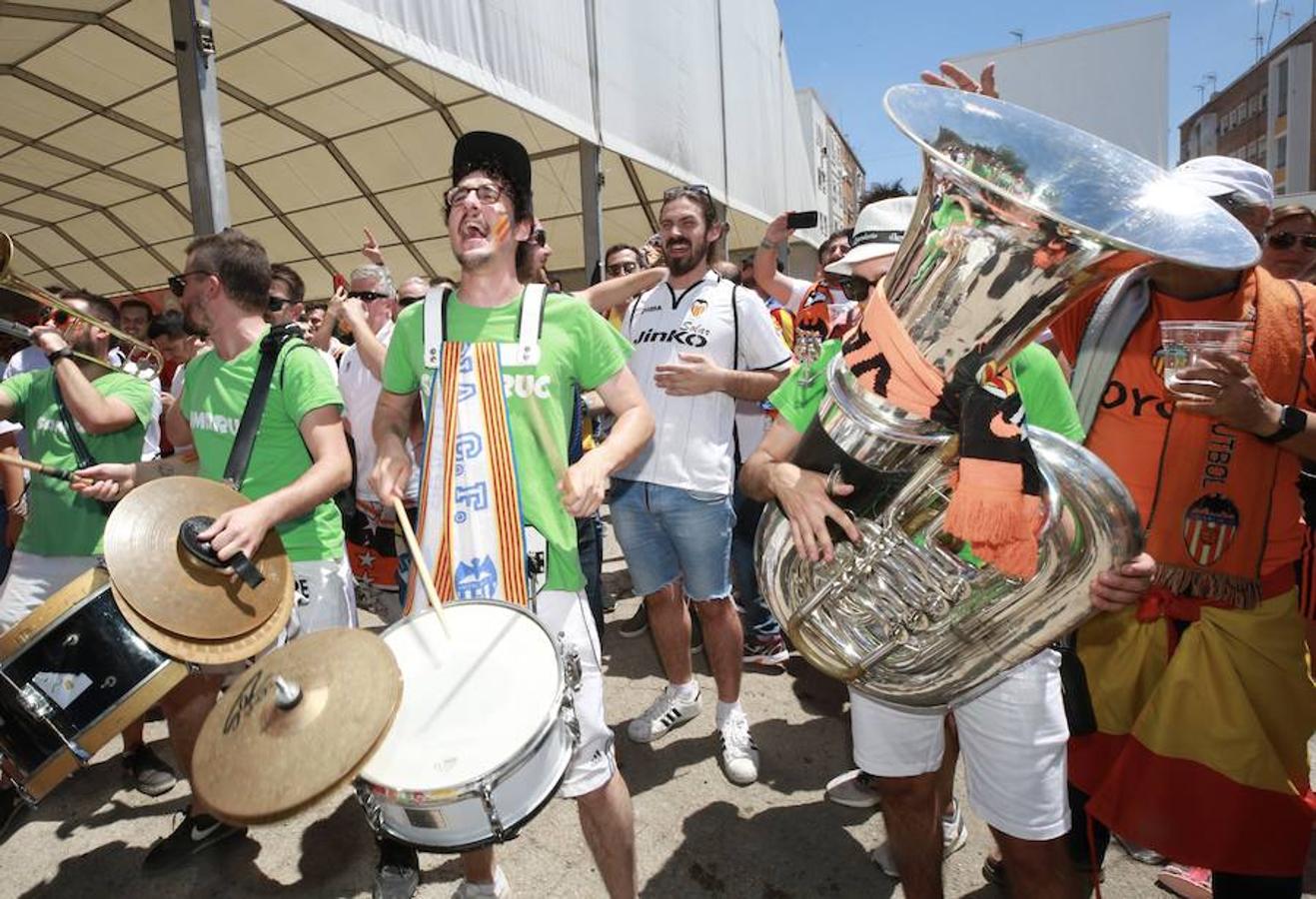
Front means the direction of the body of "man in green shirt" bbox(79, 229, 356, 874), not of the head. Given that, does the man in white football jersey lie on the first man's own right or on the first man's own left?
on the first man's own left

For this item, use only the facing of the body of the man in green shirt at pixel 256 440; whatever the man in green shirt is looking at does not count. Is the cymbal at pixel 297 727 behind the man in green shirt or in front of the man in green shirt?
in front

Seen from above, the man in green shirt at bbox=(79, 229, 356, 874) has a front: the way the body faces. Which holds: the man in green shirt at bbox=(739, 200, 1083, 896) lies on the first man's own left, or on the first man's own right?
on the first man's own left

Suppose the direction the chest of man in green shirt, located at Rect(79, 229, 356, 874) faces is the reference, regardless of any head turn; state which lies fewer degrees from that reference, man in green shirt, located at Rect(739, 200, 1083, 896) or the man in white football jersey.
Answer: the man in green shirt

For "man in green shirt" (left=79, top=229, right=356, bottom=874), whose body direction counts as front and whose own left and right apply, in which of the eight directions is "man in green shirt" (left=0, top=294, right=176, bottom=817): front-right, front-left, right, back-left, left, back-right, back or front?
right

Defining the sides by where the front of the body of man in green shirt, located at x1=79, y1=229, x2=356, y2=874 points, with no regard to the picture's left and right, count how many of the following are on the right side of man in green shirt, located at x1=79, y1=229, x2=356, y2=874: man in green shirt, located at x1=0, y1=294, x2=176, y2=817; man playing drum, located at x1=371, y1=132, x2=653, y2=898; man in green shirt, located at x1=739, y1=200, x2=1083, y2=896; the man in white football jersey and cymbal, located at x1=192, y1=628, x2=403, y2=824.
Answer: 1

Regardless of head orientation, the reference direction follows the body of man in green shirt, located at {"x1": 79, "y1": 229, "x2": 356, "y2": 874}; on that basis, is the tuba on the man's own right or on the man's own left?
on the man's own left

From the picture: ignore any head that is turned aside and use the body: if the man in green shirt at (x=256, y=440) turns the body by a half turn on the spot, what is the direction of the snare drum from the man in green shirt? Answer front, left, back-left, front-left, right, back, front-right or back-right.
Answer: back-right

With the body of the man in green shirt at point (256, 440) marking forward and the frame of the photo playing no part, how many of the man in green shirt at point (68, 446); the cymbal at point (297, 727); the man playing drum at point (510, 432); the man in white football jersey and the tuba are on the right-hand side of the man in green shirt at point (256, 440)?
1
